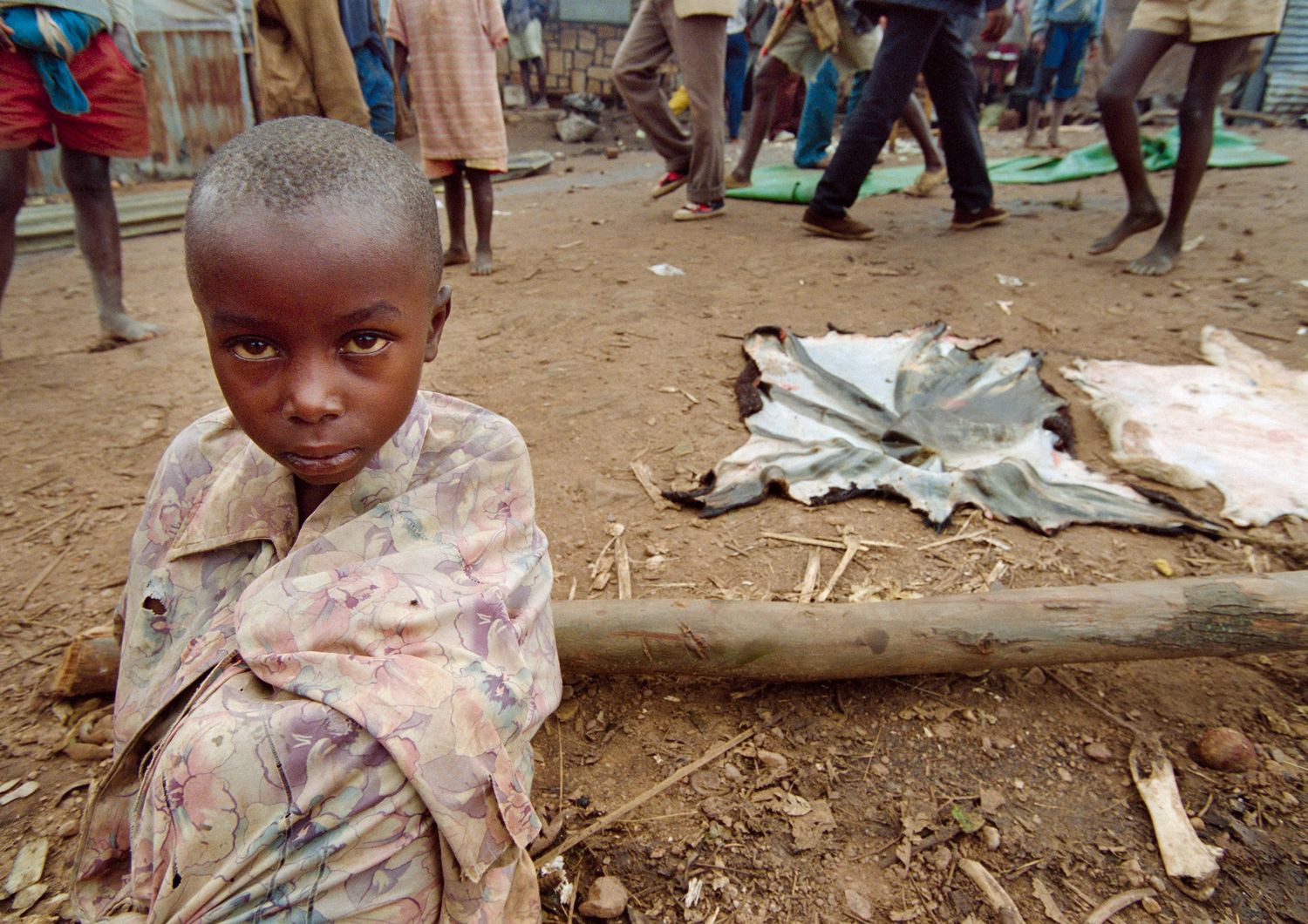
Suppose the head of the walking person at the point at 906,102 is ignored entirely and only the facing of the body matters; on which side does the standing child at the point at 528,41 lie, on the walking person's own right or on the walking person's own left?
on the walking person's own left

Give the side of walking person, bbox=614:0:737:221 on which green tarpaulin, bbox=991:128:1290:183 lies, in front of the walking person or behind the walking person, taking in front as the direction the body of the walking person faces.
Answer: behind

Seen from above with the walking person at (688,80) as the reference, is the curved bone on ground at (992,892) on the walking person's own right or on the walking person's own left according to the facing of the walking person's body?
on the walking person's own left

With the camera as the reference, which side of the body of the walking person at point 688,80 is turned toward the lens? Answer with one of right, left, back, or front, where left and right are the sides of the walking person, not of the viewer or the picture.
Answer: left
